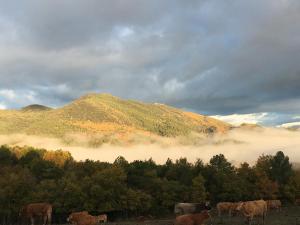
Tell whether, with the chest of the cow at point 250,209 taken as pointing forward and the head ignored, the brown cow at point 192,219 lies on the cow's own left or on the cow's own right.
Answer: on the cow's own left

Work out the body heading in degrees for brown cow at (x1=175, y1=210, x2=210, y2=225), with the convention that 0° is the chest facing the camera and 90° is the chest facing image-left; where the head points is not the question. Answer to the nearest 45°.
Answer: approximately 270°

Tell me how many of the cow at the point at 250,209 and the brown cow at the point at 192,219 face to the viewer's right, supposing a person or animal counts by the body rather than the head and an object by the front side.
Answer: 1

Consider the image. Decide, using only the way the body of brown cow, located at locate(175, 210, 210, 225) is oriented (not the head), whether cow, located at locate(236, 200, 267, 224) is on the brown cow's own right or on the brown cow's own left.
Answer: on the brown cow's own left

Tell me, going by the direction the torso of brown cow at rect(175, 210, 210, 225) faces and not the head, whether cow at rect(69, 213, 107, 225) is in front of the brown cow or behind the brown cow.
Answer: behind

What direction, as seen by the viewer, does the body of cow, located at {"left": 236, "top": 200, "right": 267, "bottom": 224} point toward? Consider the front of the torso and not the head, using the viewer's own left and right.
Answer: facing to the left of the viewer

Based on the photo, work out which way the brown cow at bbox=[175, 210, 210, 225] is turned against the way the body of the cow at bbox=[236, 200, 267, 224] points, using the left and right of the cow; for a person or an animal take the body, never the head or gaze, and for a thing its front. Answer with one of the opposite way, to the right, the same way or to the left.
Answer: the opposite way

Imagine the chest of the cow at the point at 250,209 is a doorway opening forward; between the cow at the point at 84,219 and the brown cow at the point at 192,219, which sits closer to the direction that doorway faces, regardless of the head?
the cow
